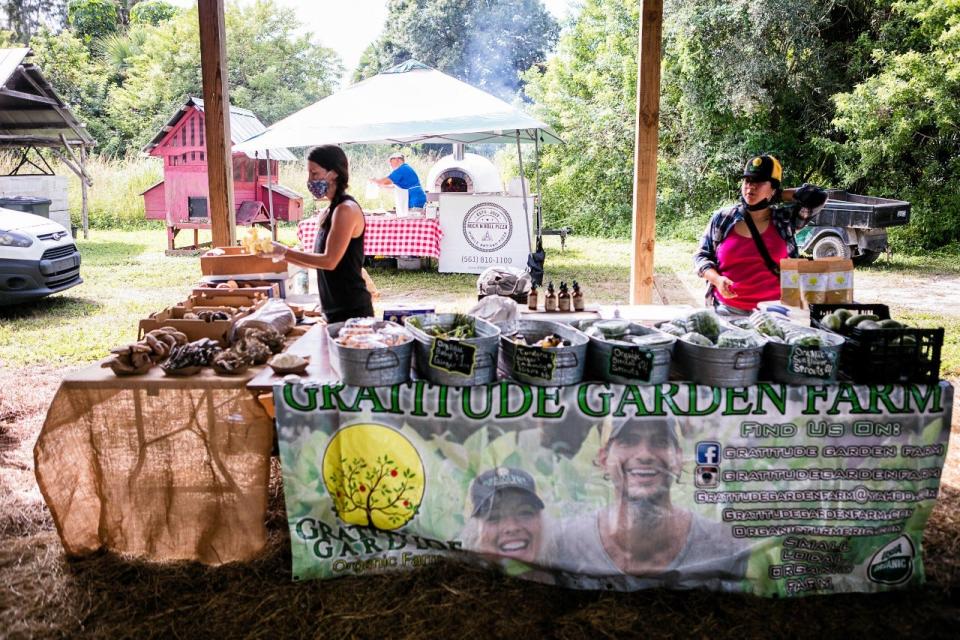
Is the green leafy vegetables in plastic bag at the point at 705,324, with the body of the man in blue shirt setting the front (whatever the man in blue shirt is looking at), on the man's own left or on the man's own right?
on the man's own left

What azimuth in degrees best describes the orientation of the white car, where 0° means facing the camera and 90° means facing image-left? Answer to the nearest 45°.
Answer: approximately 315°

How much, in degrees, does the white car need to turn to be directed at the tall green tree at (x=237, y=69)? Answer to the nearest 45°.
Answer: approximately 135° to its left

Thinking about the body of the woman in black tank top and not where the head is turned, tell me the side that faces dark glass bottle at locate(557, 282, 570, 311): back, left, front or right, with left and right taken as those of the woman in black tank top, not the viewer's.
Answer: back

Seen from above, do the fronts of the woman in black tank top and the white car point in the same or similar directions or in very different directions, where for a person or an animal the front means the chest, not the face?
very different directions

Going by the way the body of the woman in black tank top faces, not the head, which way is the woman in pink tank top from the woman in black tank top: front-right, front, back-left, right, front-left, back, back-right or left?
back

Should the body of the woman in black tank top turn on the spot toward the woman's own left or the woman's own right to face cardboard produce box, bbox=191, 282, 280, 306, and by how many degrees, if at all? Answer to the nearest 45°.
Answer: approximately 45° to the woman's own right
